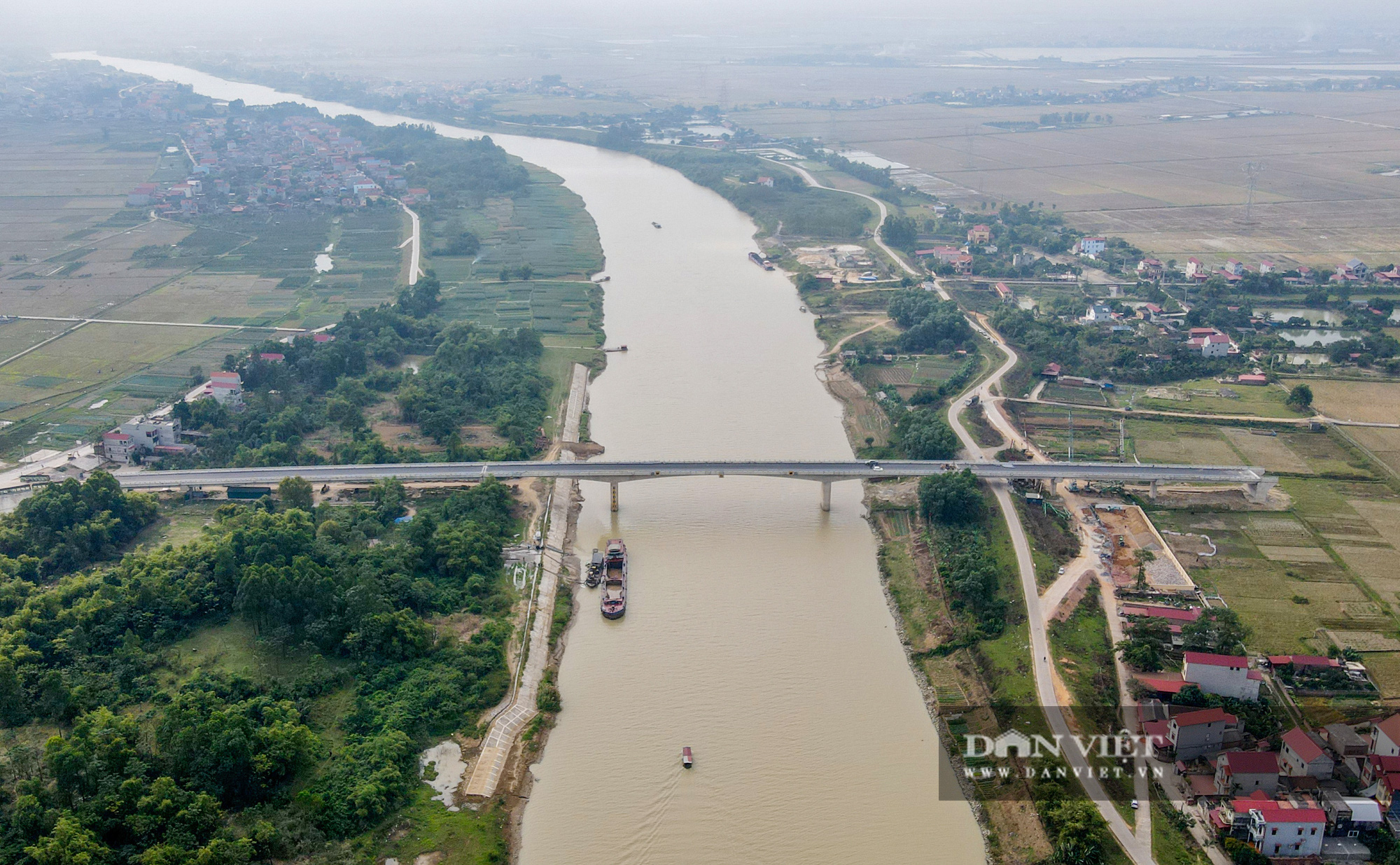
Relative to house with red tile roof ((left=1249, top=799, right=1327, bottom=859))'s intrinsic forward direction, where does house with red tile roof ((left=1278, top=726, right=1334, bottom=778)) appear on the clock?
house with red tile roof ((left=1278, top=726, right=1334, bottom=778)) is roughly at 3 o'clock from house with red tile roof ((left=1249, top=799, right=1327, bottom=859)).

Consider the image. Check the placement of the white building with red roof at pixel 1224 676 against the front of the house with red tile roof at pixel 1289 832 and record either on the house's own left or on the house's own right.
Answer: on the house's own right

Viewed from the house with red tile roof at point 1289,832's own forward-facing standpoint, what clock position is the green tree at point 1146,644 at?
The green tree is roughly at 2 o'clock from the house with red tile roof.

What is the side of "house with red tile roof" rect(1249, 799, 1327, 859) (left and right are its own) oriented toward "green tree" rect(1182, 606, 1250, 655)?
right

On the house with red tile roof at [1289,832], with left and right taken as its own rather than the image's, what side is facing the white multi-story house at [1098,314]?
right

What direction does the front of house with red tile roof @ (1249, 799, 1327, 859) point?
to the viewer's left
